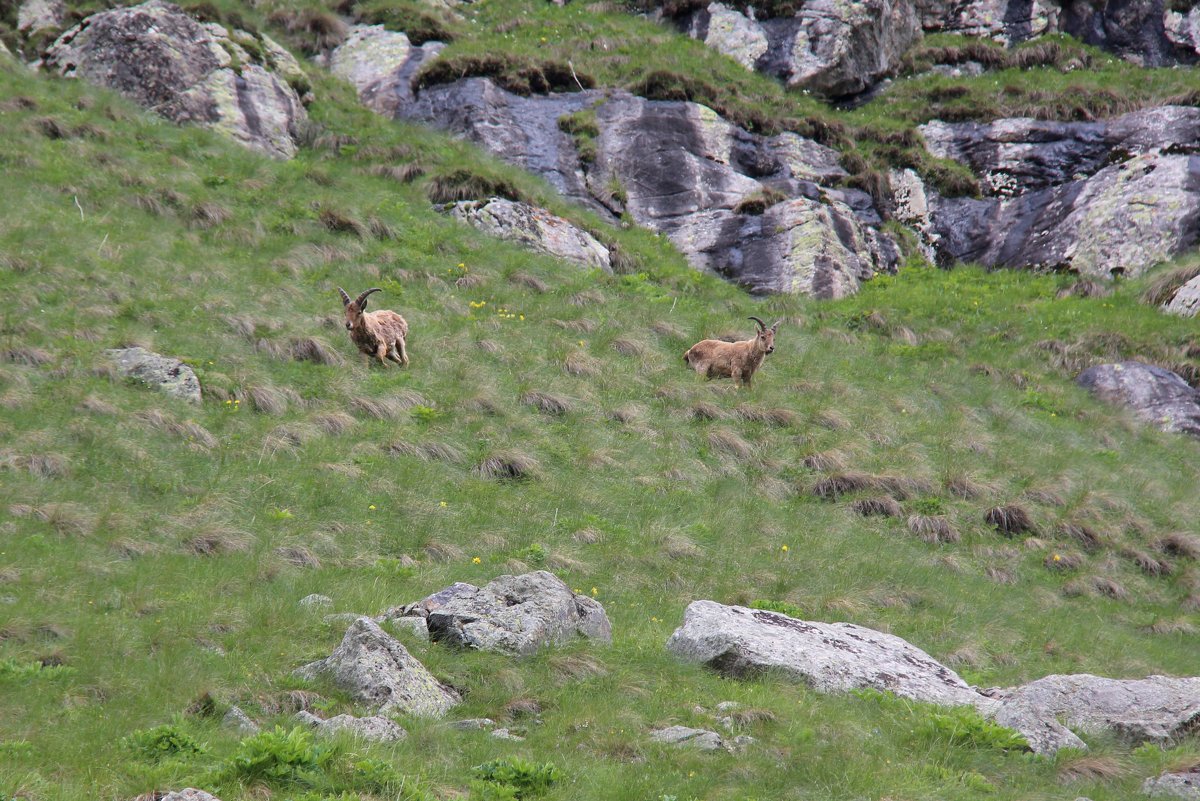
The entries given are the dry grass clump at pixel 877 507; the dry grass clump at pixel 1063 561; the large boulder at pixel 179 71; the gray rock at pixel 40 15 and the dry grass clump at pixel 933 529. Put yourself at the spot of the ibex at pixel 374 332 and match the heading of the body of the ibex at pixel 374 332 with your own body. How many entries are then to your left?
3

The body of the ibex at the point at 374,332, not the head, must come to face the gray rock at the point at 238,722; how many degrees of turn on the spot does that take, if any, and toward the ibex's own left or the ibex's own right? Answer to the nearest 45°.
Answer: approximately 45° to the ibex's own left

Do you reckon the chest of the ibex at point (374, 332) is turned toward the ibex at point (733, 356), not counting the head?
no

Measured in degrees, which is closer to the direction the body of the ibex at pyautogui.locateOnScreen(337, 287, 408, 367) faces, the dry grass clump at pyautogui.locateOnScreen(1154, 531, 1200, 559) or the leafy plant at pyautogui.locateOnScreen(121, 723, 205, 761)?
the leafy plant

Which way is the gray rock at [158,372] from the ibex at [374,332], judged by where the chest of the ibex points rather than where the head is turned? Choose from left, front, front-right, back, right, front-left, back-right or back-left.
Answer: front

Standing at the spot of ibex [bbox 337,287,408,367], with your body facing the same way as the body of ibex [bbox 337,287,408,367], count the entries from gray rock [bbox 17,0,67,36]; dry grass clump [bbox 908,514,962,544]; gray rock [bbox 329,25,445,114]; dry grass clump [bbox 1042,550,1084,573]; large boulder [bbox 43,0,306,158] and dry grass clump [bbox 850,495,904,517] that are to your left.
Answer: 3

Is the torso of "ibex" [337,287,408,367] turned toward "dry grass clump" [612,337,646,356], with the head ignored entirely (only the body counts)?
no

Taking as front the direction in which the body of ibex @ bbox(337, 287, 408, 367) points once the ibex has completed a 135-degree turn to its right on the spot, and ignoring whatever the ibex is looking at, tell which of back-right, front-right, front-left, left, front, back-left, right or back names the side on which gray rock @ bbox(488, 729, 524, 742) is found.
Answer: back

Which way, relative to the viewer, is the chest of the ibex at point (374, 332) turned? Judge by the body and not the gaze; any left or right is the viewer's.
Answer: facing the viewer and to the left of the viewer

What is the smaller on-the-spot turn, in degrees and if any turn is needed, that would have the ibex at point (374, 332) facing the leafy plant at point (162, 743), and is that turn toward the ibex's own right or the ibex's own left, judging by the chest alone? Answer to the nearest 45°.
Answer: approximately 45° to the ibex's own left

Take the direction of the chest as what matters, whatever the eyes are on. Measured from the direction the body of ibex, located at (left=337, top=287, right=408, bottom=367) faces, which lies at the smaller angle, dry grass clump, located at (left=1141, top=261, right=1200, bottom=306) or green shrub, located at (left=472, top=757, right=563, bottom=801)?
the green shrub

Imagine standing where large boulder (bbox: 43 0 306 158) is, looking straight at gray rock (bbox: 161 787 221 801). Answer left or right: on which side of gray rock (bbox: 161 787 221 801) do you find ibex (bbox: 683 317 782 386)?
left

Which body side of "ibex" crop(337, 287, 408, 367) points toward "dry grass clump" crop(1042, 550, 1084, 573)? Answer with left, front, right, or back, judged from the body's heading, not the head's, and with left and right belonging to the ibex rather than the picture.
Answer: left

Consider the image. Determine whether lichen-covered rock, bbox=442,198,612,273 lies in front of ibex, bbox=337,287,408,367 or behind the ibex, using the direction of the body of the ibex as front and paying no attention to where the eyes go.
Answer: behind

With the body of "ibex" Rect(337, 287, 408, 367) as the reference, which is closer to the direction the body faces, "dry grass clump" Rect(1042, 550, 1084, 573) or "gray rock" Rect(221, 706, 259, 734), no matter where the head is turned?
the gray rock

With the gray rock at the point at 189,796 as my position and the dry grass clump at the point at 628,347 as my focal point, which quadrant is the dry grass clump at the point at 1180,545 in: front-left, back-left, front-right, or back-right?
front-right

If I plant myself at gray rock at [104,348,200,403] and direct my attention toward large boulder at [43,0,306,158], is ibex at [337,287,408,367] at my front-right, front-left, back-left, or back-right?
front-right
